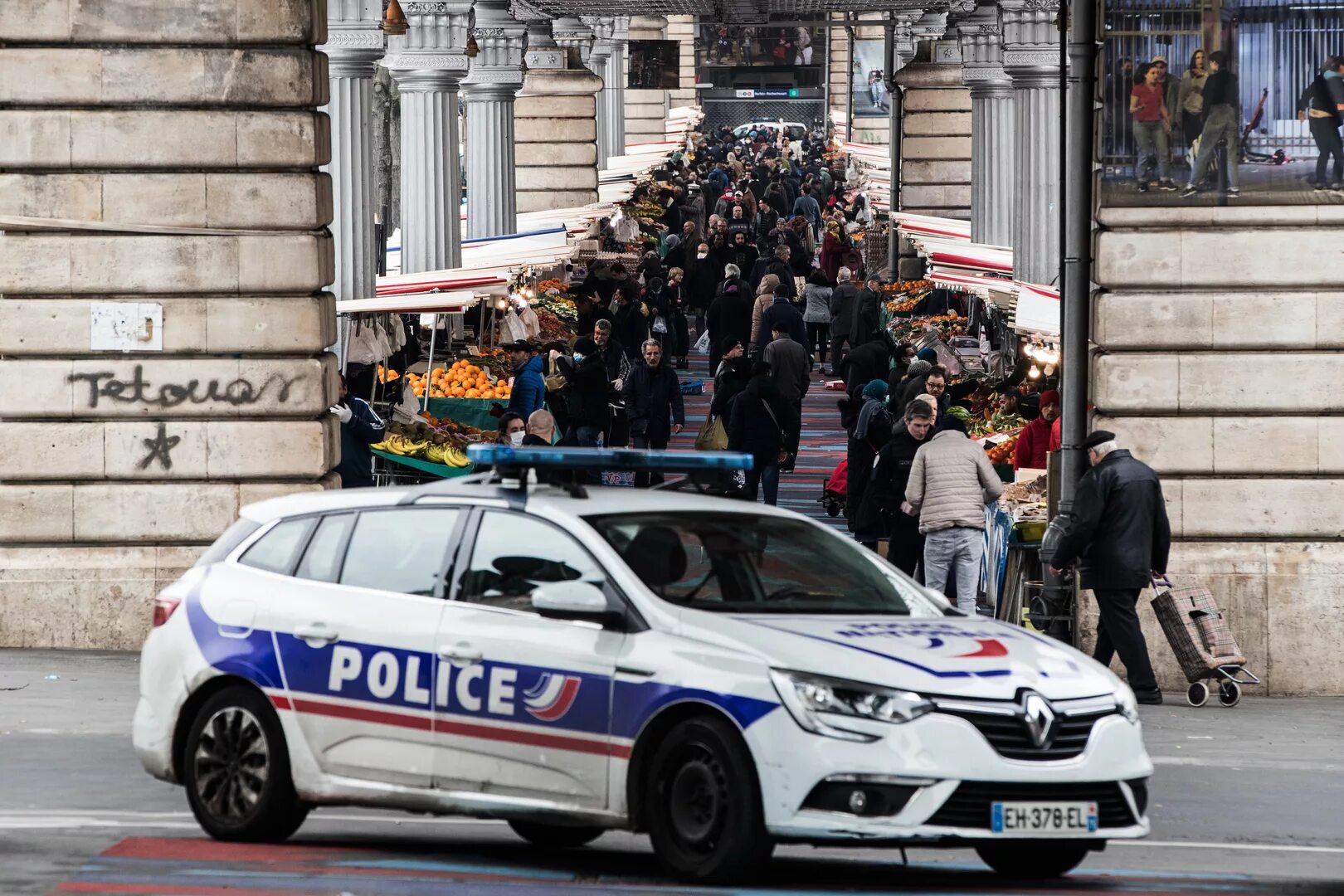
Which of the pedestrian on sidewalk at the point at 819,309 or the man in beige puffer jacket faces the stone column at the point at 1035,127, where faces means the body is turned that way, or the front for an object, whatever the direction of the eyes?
the man in beige puffer jacket

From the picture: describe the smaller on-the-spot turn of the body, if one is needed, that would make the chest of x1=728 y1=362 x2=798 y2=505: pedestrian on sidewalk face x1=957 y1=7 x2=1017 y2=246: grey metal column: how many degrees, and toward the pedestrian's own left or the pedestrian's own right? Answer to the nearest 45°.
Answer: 0° — they already face it

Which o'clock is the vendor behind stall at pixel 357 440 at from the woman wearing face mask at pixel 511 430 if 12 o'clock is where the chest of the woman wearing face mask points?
The vendor behind stall is roughly at 3 o'clock from the woman wearing face mask.

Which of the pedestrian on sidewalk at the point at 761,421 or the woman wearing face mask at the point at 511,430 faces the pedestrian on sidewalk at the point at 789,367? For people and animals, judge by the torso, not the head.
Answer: the pedestrian on sidewalk at the point at 761,421

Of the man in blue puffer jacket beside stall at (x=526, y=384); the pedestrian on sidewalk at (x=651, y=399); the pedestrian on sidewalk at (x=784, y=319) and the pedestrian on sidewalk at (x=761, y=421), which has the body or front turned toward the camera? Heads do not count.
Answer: the pedestrian on sidewalk at (x=651, y=399)

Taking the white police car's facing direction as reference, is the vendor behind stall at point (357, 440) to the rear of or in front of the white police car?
to the rear

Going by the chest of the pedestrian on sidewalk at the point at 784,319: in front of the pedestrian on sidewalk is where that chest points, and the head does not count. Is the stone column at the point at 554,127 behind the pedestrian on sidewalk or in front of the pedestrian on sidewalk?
in front

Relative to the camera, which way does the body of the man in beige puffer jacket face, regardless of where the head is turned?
away from the camera

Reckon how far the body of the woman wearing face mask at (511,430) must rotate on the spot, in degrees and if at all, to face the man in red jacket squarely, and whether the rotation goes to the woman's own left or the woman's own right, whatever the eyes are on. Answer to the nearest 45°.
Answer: approximately 45° to the woman's own left

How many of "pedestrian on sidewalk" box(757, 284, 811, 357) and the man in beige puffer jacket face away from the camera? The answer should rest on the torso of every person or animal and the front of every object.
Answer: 2

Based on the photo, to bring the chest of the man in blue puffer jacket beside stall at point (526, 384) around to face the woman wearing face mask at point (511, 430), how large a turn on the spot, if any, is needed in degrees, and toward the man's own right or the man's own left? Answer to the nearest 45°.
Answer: approximately 90° to the man's own left

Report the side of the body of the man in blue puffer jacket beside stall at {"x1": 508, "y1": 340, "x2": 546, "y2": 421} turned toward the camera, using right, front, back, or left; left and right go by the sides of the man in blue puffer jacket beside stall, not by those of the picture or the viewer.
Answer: left

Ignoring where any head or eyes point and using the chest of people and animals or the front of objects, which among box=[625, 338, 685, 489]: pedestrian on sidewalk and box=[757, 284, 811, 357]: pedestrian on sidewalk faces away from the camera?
box=[757, 284, 811, 357]: pedestrian on sidewalk

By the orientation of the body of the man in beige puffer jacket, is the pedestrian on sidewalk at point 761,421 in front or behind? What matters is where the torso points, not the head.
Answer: in front
